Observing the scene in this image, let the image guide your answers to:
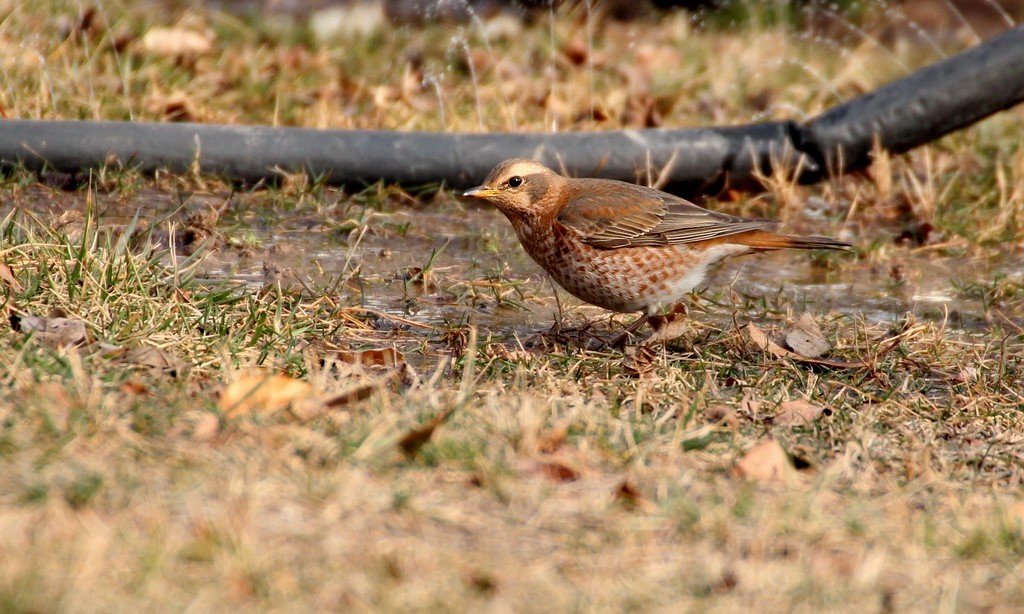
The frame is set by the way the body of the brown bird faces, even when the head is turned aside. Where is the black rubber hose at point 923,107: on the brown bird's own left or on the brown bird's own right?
on the brown bird's own right

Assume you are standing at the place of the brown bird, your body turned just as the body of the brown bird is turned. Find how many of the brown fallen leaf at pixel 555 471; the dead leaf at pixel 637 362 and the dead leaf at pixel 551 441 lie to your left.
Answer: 3

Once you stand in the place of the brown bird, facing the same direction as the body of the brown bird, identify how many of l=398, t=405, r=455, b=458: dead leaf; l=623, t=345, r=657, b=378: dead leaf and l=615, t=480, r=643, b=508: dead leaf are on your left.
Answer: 3

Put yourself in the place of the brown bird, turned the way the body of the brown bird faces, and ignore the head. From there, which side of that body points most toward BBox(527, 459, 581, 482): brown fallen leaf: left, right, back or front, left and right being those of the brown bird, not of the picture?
left

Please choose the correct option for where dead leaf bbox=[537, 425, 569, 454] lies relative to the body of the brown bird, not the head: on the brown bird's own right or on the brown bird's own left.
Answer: on the brown bird's own left

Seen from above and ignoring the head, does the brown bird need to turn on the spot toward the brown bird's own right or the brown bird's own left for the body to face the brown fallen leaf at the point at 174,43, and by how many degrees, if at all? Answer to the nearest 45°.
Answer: approximately 45° to the brown bird's own right

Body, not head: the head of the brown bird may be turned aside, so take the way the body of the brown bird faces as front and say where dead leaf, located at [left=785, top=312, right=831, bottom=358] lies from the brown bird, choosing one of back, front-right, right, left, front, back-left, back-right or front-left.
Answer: back-left

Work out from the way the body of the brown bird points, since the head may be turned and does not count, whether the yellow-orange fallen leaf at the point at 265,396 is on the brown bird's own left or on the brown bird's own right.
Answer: on the brown bird's own left

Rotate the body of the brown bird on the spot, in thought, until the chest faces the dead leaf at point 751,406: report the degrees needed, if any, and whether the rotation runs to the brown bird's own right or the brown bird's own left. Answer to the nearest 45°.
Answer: approximately 90° to the brown bird's own left

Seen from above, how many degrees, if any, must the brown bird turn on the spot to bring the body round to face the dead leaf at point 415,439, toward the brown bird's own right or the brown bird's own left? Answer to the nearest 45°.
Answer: approximately 90° to the brown bird's own left

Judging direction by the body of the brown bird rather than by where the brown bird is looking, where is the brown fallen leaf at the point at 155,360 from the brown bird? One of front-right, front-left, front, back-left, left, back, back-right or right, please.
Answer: front-left

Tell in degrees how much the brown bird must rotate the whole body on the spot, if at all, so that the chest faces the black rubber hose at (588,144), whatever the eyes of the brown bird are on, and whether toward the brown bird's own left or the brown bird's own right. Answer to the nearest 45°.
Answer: approximately 90° to the brown bird's own right

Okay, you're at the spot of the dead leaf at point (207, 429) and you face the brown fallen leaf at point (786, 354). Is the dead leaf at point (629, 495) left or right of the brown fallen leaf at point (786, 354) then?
right

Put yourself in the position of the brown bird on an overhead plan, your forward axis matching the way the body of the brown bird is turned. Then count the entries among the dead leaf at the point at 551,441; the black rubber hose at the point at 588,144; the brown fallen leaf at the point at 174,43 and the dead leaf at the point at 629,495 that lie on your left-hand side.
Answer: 2

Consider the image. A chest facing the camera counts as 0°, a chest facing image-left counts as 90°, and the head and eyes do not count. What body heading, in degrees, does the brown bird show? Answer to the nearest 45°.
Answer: approximately 90°
